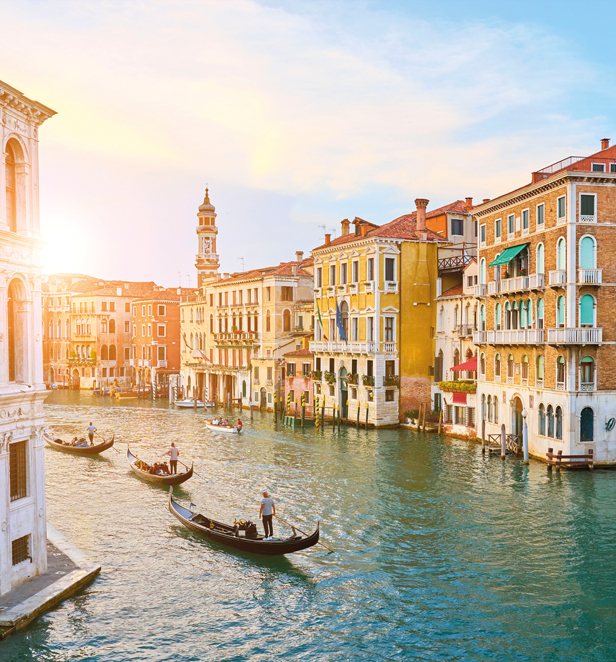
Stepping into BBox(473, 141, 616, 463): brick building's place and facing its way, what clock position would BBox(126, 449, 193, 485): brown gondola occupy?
The brown gondola is roughly at 1 o'clock from the brick building.

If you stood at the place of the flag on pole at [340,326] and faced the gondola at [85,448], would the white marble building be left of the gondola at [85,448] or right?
left

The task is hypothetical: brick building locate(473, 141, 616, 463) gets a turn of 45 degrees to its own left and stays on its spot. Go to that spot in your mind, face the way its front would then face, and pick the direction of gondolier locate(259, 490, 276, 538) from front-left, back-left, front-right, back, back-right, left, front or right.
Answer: front-right

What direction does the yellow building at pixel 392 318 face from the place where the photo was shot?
facing the viewer and to the left of the viewer

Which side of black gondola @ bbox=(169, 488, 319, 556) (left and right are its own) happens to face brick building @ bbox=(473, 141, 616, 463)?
right

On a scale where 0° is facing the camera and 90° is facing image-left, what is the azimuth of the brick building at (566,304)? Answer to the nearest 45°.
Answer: approximately 45°

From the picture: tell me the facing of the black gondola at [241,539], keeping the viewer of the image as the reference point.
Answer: facing away from the viewer and to the left of the viewer

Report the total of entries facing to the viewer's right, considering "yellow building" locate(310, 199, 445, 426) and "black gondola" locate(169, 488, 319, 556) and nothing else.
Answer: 0

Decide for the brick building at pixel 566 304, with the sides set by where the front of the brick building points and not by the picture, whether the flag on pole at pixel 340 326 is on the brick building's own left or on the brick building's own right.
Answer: on the brick building's own right

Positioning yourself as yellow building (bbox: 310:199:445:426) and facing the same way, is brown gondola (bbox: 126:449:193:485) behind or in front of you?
in front

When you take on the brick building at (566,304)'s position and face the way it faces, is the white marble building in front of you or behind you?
in front

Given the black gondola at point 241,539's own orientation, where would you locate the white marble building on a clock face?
The white marble building is roughly at 9 o'clock from the black gondola.

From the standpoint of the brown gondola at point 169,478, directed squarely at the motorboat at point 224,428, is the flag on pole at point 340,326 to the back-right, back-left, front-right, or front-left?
front-right

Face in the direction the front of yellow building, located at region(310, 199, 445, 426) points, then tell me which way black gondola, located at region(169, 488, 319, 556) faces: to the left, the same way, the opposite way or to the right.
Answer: to the right

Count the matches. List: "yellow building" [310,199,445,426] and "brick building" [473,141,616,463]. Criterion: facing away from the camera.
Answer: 0

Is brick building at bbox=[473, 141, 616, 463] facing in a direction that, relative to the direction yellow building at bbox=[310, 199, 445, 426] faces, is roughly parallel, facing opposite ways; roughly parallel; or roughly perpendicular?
roughly parallel

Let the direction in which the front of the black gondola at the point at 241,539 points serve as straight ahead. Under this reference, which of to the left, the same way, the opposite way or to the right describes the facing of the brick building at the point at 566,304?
to the left
